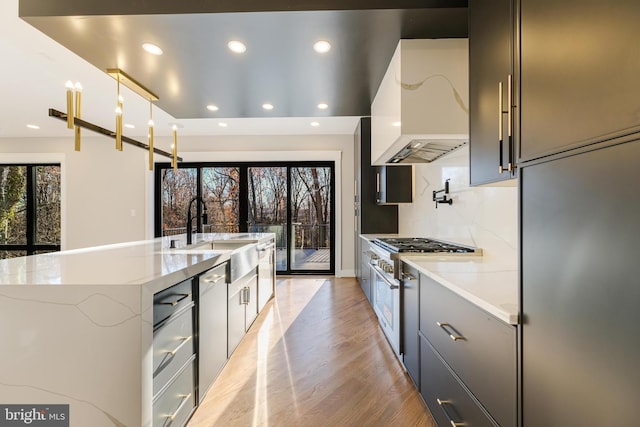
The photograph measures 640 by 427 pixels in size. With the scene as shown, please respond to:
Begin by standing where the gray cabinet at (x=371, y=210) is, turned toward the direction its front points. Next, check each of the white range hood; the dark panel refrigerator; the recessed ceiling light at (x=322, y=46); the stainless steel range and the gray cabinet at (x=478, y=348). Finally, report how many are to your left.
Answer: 5

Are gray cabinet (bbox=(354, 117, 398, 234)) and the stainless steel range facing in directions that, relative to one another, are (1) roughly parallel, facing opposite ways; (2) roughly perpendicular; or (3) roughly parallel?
roughly parallel

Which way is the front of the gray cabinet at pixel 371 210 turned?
to the viewer's left

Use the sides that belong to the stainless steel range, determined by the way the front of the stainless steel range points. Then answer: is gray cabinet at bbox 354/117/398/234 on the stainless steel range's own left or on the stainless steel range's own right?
on the stainless steel range's own right

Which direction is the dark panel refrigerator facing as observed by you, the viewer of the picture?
facing the viewer and to the left of the viewer

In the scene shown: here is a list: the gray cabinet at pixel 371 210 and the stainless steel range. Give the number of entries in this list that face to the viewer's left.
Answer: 2

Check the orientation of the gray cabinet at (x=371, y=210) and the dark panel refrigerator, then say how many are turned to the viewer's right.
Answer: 0

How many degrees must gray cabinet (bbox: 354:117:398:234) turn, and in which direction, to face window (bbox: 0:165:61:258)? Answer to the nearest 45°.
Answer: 0° — it already faces it

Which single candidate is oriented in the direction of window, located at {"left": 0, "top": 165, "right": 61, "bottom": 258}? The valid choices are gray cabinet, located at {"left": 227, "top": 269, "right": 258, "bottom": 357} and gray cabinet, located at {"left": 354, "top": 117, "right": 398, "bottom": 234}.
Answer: gray cabinet, located at {"left": 354, "top": 117, "right": 398, "bottom": 234}

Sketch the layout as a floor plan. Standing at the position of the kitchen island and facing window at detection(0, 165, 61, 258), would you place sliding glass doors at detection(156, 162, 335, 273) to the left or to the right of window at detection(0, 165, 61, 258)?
right

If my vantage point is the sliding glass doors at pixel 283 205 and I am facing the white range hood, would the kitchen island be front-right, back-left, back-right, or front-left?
front-right

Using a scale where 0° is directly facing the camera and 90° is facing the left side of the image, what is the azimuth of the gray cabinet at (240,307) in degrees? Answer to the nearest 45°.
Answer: approximately 270°

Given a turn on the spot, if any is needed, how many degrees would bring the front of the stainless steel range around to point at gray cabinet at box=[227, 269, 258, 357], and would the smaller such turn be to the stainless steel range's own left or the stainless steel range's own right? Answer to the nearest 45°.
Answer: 0° — it already faces it

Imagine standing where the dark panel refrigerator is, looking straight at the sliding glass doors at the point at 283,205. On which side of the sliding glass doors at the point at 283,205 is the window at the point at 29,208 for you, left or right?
left
